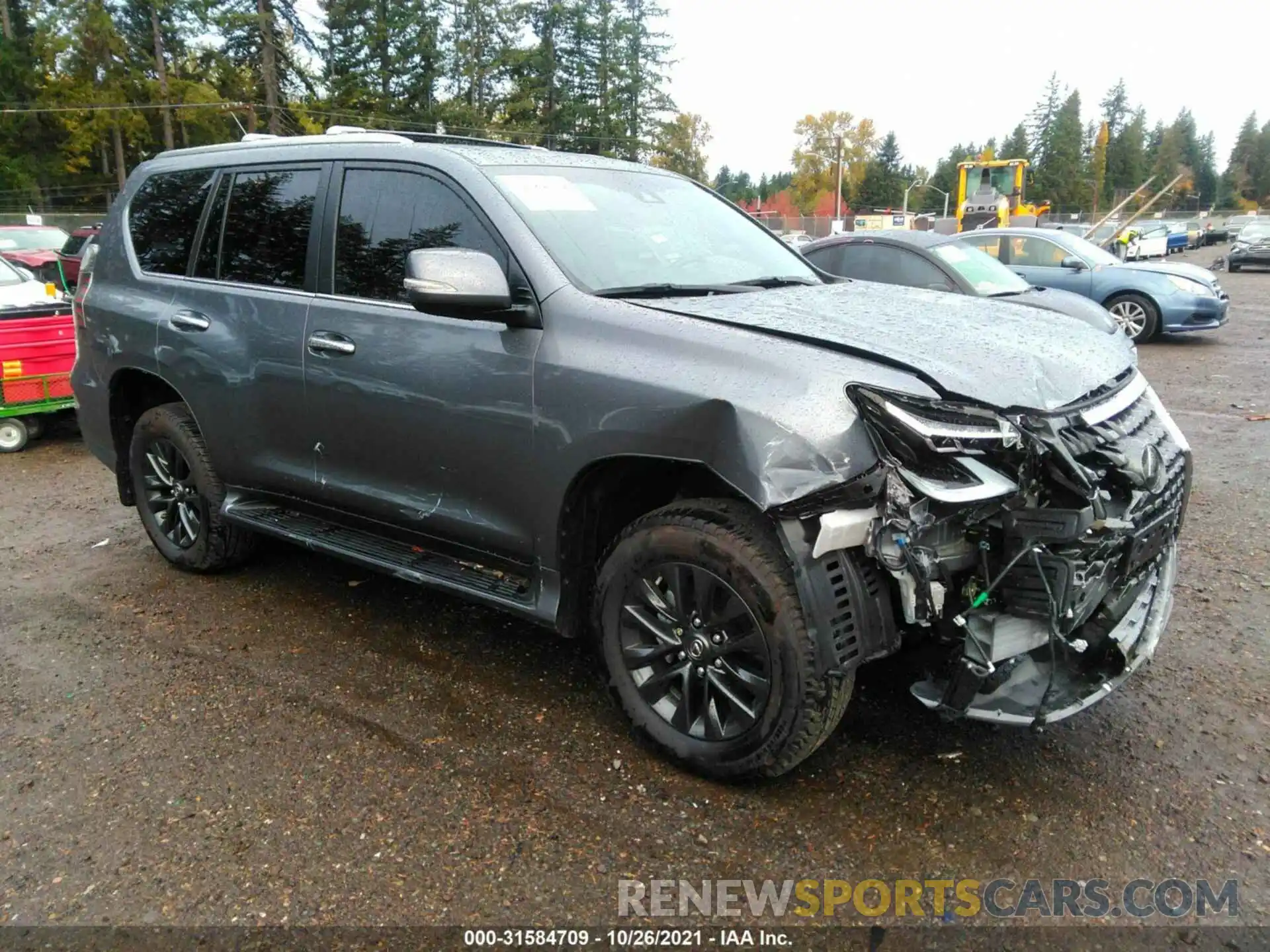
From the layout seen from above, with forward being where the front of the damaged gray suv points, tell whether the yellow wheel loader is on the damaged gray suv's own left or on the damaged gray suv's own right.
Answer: on the damaged gray suv's own left

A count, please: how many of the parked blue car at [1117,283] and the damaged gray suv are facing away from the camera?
0

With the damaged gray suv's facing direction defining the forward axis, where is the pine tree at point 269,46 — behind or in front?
behind

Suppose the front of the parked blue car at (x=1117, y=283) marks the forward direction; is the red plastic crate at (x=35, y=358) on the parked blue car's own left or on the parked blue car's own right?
on the parked blue car's own right

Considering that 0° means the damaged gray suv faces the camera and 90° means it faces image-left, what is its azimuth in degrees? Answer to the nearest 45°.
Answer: approximately 315°

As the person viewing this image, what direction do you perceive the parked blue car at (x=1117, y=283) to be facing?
facing the viewer and to the right of the viewer

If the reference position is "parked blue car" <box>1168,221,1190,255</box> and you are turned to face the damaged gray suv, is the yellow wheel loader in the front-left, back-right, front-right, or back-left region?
front-right

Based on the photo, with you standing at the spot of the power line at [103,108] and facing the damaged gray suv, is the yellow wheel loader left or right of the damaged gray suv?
left

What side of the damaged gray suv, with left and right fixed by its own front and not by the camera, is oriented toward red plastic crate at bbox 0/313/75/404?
back

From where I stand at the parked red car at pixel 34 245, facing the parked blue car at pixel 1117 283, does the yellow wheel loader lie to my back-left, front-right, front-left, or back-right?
front-left

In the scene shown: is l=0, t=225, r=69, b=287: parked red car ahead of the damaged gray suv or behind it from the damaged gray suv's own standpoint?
behind
